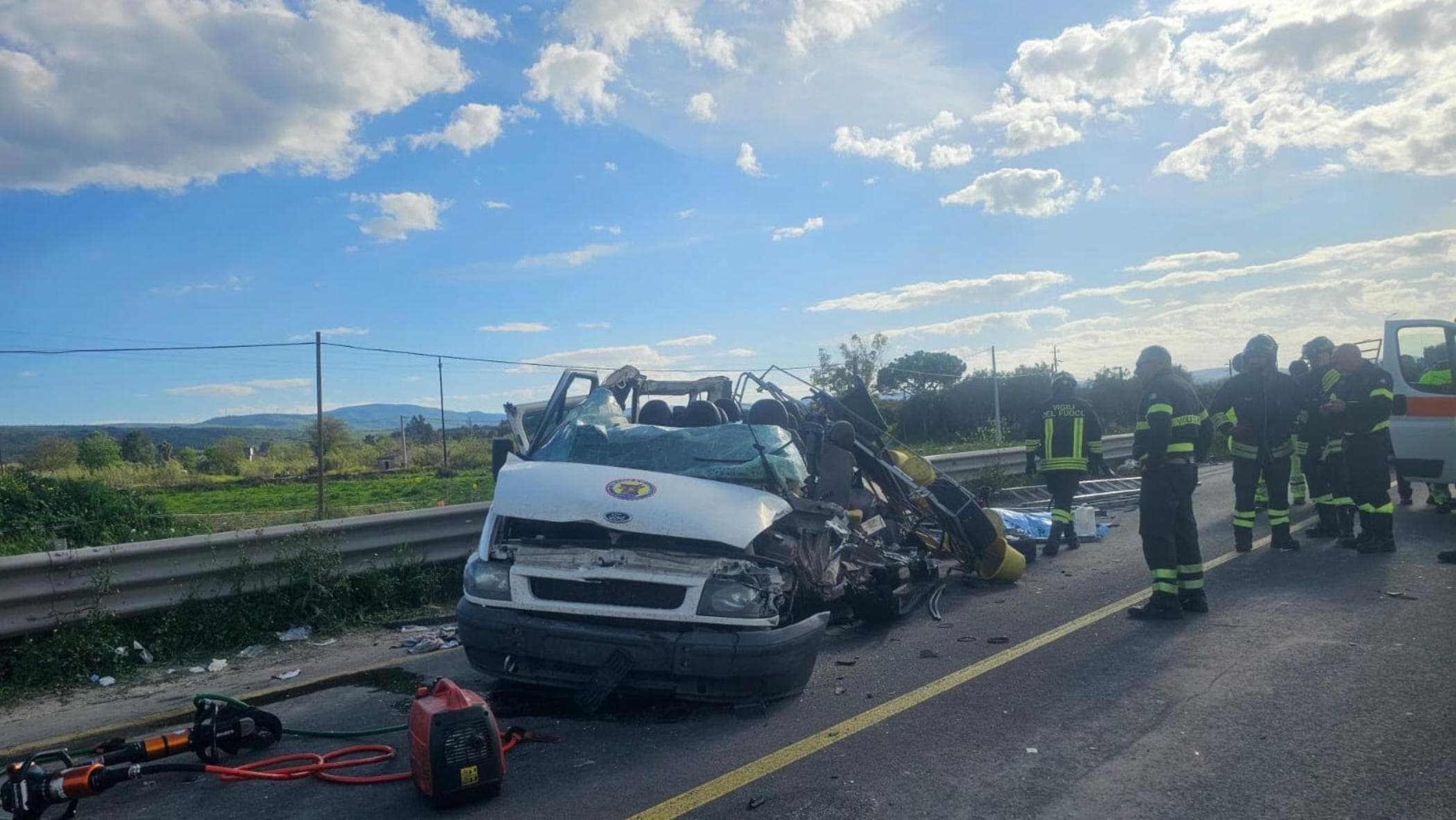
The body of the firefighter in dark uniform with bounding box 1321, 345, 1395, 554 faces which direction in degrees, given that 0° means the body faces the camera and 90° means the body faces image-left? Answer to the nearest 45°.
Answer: approximately 90°

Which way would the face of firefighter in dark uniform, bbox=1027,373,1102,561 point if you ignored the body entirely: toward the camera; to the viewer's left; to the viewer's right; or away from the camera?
away from the camera

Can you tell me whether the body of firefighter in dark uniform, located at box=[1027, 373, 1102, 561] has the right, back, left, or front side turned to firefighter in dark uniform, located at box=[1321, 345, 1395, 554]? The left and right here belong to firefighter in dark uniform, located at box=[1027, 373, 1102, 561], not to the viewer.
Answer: right

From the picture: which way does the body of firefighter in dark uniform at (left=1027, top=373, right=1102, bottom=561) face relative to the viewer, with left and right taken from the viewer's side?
facing away from the viewer

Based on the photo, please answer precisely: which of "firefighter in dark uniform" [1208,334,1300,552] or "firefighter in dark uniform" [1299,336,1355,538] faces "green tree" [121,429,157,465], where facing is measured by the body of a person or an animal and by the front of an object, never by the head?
"firefighter in dark uniform" [1299,336,1355,538]

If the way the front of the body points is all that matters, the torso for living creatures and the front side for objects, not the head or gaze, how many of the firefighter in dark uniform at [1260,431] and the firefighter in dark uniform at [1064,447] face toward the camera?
1

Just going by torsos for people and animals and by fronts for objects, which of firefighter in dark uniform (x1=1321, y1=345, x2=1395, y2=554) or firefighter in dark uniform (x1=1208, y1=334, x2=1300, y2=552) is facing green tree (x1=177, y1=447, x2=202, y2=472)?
firefighter in dark uniform (x1=1321, y1=345, x2=1395, y2=554)

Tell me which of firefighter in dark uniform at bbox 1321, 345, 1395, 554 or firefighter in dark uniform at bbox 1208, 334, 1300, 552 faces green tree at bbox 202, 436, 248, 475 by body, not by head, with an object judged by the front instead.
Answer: firefighter in dark uniform at bbox 1321, 345, 1395, 554

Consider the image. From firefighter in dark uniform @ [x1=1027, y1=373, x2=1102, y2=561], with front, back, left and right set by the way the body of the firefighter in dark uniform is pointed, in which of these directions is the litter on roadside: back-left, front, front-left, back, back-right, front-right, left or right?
back-left

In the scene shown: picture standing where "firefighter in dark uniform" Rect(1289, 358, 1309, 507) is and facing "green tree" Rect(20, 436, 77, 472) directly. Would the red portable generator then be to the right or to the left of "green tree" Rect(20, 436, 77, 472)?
left

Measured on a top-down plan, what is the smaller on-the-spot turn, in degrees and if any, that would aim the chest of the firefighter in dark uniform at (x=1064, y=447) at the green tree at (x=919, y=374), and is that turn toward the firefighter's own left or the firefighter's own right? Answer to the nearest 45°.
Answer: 0° — they already face it

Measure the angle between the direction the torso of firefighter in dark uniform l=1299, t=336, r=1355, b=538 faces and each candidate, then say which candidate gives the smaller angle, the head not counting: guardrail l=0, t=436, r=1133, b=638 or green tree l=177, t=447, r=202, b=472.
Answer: the guardrail

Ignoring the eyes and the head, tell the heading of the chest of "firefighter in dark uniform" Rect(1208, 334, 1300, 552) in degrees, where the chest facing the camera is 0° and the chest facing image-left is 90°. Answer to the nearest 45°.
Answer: approximately 0°
